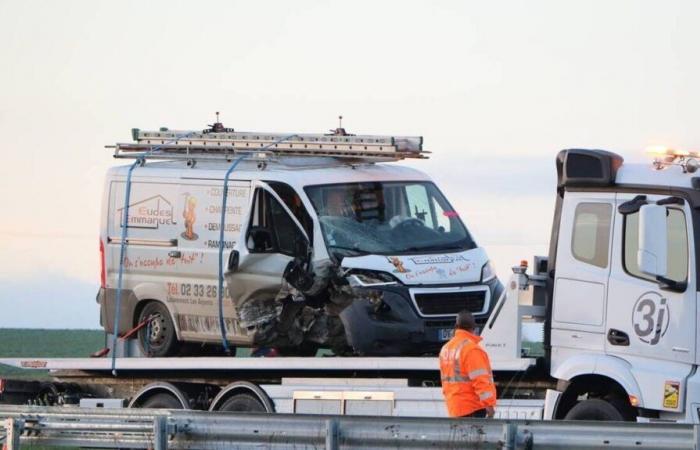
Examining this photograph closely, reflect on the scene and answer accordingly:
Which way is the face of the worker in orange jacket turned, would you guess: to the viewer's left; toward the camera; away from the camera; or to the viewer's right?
away from the camera

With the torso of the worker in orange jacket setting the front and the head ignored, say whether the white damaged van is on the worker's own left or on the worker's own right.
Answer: on the worker's own left

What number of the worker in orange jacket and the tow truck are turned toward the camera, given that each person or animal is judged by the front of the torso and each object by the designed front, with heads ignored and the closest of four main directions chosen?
0

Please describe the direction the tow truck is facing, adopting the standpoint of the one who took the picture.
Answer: facing to the right of the viewer

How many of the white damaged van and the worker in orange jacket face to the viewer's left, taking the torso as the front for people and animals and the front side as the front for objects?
0

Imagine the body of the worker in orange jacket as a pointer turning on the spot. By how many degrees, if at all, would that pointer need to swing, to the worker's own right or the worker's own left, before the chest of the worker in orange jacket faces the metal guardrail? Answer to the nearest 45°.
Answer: approximately 180°

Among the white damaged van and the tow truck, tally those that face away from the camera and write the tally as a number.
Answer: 0

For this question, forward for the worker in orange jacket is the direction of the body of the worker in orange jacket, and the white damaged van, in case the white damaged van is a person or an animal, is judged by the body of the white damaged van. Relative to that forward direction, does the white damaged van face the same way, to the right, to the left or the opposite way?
to the right

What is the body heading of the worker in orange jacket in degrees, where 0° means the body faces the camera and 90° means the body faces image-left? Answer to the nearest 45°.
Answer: approximately 225°

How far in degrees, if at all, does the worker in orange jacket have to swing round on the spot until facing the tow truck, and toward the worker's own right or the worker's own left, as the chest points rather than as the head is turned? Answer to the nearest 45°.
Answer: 0° — they already face it
